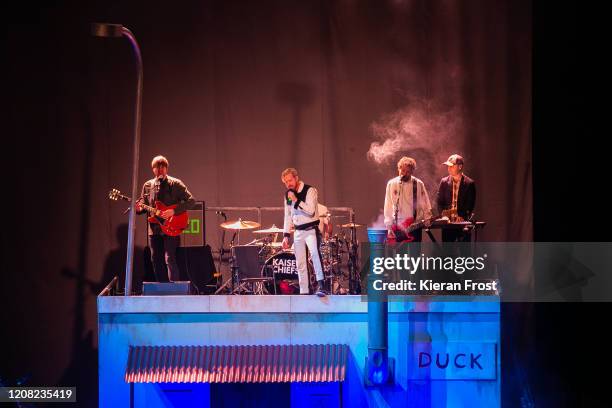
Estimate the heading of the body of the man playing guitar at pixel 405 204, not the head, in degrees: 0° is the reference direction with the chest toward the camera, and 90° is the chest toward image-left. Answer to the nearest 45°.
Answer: approximately 0°

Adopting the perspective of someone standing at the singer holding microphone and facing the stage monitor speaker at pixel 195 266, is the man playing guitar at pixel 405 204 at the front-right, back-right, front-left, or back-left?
back-right

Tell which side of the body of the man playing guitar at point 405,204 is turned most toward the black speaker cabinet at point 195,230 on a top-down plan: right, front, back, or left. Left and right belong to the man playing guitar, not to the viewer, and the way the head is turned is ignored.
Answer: right

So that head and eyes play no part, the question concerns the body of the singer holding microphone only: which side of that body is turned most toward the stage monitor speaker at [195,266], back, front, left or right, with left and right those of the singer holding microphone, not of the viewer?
right

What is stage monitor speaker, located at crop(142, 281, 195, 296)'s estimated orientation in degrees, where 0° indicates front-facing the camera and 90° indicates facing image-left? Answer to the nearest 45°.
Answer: approximately 180°
